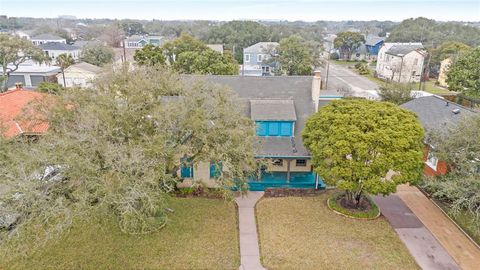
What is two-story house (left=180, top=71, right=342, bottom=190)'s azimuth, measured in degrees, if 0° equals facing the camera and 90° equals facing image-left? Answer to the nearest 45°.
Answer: approximately 0°

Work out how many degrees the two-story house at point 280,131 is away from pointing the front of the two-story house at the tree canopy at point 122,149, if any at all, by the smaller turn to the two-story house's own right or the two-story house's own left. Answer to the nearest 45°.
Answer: approximately 45° to the two-story house's own right

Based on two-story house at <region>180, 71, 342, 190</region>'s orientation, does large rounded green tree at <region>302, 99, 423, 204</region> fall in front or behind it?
in front

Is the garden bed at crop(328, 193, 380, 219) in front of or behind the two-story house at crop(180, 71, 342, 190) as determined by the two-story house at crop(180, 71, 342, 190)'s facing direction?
in front

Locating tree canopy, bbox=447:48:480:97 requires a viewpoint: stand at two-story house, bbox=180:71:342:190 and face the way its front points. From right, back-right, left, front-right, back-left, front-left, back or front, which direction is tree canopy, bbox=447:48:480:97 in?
back-left

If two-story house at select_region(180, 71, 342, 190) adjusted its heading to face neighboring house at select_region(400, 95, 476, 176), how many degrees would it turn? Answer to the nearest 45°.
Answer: approximately 90° to its left

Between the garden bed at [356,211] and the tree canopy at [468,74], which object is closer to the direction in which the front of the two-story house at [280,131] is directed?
the garden bed

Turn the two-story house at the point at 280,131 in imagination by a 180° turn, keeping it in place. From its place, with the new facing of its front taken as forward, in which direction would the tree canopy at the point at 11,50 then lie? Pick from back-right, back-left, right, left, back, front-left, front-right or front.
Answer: front-left

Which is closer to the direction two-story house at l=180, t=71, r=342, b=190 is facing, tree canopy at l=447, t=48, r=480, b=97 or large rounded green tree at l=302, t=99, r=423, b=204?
the large rounded green tree
